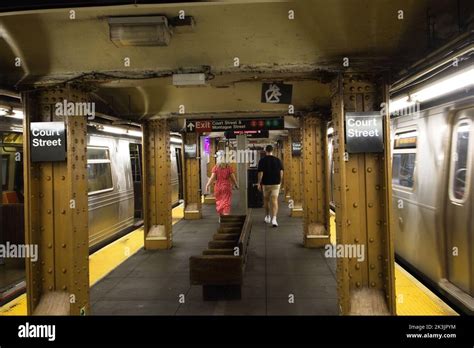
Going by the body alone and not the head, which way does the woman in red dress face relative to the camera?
away from the camera

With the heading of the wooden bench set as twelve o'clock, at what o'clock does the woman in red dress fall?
The woman in red dress is roughly at 3 o'clock from the wooden bench.

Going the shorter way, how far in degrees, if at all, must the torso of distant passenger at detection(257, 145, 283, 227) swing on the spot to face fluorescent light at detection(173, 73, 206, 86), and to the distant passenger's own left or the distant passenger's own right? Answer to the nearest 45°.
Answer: approximately 180°

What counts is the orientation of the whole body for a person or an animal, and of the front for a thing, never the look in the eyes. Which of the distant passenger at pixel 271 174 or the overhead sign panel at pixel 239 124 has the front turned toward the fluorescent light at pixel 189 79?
the overhead sign panel

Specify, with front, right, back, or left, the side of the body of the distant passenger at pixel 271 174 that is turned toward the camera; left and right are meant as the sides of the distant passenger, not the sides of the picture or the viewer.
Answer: back

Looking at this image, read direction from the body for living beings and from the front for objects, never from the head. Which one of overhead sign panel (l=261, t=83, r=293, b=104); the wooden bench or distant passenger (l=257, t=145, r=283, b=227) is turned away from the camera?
the distant passenger

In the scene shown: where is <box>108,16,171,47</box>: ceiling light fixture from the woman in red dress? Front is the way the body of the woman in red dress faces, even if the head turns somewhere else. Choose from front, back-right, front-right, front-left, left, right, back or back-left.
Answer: back

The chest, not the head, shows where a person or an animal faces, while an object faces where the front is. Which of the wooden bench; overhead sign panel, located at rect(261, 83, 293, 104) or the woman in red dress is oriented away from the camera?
the woman in red dress

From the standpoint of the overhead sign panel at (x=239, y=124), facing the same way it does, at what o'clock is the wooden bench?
The wooden bench is roughly at 12 o'clock from the overhead sign panel.

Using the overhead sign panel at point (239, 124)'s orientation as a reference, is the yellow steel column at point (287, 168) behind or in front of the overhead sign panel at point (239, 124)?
behind

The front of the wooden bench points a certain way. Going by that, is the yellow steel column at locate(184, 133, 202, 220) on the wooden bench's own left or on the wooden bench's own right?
on the wooden bench's own right

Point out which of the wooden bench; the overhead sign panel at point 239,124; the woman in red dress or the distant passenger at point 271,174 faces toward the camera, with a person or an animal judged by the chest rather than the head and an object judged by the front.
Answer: the overhead sign panel

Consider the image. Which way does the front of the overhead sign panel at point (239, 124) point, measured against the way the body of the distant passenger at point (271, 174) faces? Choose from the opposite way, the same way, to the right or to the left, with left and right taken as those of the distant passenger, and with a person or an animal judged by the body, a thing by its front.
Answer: the opposite way
